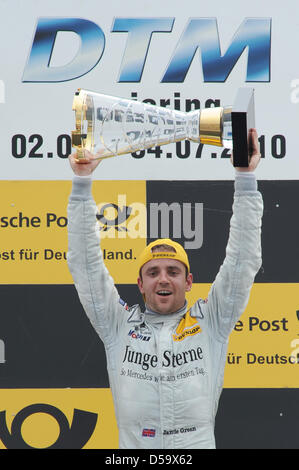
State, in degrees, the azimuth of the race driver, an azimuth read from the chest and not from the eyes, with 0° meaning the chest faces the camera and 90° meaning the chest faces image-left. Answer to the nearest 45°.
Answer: approximately 0°
